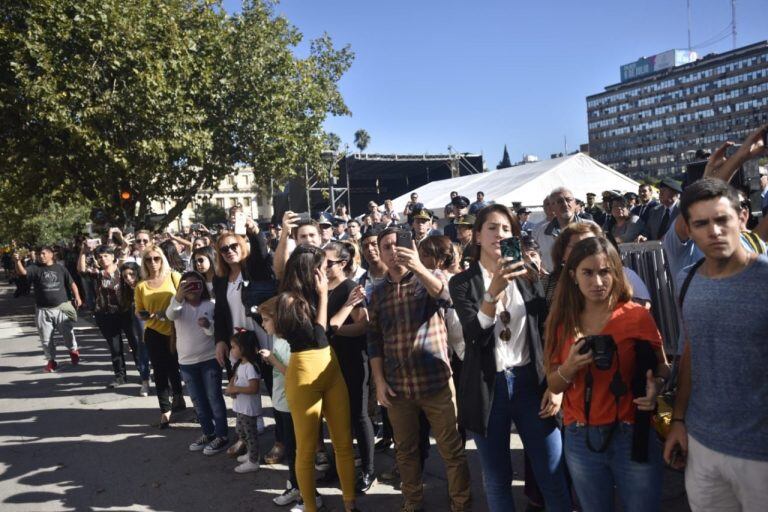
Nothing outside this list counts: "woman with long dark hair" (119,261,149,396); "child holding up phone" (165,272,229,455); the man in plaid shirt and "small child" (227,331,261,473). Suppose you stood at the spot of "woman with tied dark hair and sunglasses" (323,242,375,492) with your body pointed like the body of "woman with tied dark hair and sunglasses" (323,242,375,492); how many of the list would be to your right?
3

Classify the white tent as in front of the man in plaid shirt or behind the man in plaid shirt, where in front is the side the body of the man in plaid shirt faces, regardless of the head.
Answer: behind

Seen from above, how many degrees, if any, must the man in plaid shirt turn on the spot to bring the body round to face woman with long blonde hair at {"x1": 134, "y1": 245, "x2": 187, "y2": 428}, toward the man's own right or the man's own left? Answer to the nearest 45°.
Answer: approximately 135° to the man's own right

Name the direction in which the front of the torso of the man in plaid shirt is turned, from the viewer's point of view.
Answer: toward the camera

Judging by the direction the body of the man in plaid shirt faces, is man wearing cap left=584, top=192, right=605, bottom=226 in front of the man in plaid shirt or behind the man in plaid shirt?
behind

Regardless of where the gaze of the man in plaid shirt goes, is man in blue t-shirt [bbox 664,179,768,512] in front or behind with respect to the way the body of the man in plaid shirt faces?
in front

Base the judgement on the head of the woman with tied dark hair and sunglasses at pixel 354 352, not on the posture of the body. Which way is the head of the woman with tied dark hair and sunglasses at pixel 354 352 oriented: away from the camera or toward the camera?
toward the camera

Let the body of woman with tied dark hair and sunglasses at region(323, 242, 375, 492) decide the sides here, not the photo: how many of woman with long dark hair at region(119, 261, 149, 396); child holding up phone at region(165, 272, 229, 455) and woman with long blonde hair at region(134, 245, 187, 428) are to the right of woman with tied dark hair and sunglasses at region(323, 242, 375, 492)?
3

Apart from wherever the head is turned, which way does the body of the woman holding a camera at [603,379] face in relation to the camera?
toward the camera

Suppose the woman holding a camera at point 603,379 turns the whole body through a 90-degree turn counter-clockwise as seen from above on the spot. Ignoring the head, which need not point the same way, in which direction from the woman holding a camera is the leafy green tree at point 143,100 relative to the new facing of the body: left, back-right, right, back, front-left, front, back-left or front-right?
back-left

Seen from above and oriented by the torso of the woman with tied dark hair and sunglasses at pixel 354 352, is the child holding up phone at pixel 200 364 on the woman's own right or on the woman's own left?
on the woman's own right

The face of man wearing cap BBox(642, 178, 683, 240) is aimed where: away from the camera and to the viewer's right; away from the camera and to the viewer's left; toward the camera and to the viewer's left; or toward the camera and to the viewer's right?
toward the camera and to the viewer's left

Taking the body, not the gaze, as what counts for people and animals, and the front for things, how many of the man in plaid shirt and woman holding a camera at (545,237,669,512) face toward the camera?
2

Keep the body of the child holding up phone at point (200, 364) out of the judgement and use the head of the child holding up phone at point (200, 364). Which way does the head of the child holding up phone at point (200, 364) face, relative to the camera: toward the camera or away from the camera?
toward the camera

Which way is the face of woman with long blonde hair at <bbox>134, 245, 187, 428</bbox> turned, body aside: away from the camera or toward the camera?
toward the camera

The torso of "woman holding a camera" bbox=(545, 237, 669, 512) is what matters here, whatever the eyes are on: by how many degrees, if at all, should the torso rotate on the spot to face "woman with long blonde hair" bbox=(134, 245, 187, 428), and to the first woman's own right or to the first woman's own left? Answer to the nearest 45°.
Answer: approximately 135° to the first woman's own right
